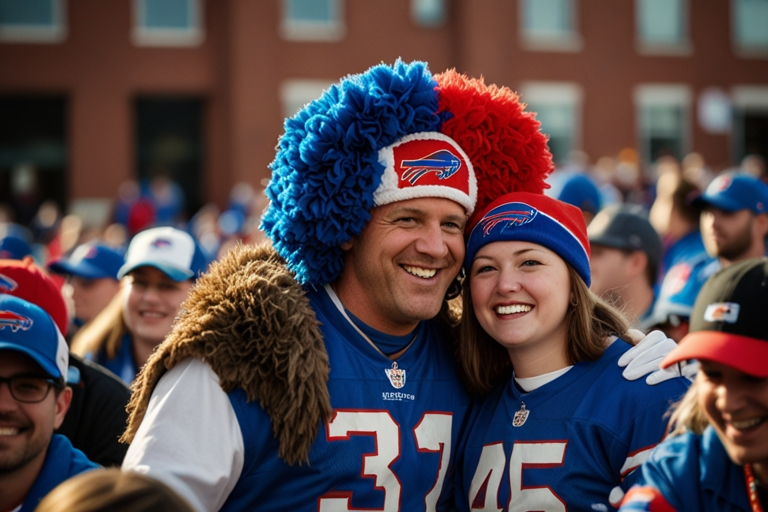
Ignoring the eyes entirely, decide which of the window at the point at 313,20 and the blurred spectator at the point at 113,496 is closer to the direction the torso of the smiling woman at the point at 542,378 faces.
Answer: the blurred spectator

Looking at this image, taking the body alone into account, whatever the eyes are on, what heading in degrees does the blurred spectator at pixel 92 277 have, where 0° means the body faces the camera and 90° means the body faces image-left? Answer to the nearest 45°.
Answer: approximately 45°

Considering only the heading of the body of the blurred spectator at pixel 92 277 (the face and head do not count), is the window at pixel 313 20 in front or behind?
behind

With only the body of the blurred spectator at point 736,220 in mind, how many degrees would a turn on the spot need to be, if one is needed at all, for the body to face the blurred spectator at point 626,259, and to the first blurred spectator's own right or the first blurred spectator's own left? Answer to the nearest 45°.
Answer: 0° — they already face them

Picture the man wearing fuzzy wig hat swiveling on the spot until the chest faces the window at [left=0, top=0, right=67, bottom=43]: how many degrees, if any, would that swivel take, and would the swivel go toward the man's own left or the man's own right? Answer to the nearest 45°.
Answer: approximately 135° to the man's own left

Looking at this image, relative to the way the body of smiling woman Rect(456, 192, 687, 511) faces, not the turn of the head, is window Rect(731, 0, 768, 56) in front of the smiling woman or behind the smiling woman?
behind

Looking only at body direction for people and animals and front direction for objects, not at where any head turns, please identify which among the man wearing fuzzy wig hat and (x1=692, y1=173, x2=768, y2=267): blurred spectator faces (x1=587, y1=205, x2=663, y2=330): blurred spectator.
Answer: (x1=692, y1=173, x2=768, y2=267): blurred spectator
